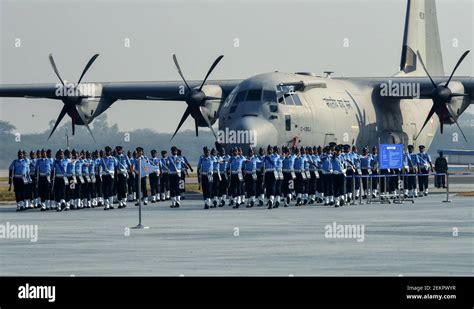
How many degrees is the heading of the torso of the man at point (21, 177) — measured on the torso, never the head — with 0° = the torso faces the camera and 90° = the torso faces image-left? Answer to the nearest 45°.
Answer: approximately 0°

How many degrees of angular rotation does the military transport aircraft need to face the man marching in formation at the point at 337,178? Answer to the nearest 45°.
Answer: approximately 45° to its left

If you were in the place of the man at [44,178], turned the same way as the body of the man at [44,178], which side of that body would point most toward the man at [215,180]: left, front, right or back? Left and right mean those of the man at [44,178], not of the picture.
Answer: left

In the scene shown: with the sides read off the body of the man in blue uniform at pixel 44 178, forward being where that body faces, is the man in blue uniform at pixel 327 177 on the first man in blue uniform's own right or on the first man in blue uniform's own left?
on the first man in blue uniform's own left

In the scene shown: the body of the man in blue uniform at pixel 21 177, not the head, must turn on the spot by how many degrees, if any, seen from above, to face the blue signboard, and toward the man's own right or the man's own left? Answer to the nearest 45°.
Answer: approximately 90° to the man's own left

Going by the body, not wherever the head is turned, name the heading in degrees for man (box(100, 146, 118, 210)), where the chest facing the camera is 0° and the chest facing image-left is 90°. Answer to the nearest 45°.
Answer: approximately 0°
